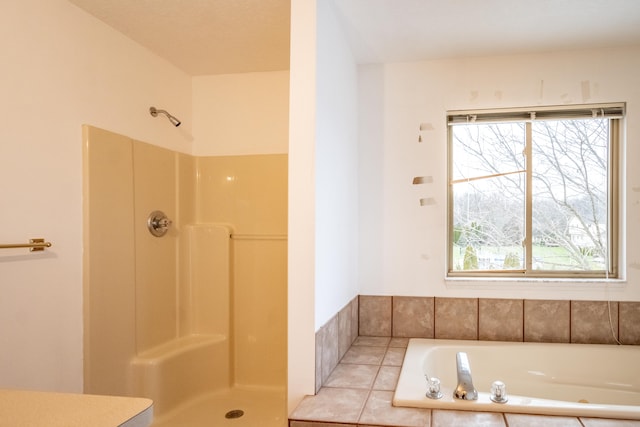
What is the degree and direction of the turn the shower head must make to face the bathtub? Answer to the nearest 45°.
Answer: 0° — it already faces it

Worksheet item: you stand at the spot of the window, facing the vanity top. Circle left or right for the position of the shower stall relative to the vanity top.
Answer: right

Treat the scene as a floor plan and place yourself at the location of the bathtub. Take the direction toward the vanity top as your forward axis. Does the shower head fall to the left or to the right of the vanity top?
right

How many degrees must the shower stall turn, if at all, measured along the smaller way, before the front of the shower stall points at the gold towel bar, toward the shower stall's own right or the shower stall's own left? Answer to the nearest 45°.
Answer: approximately 45° to the shower stall's own right

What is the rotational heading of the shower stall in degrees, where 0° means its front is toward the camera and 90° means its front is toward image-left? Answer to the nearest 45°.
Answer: approximately 0°

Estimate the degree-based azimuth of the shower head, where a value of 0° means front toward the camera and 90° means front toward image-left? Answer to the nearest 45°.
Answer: approximately 315°

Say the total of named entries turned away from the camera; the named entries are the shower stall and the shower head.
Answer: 0

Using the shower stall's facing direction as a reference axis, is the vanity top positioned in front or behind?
in front
